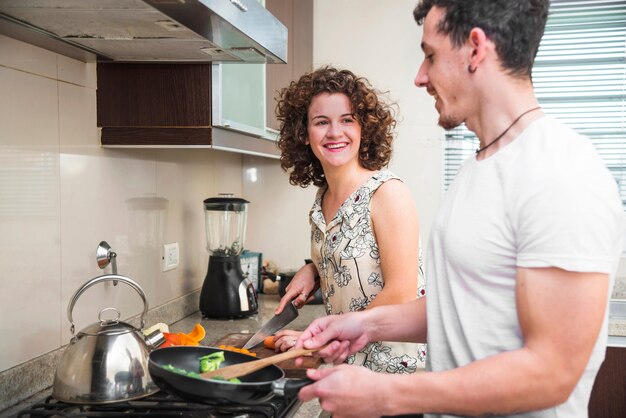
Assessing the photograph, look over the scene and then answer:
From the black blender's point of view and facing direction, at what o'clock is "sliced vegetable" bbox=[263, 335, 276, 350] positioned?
The sliced vegetable is roughly at 1 o'clock from the black blender.

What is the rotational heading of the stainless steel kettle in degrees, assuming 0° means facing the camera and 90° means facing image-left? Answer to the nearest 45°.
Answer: approximately 270°

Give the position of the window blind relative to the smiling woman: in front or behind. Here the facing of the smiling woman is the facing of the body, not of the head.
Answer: behind

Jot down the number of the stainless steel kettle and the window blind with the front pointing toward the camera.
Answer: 1

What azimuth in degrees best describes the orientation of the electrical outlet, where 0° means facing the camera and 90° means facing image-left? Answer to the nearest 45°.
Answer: approximately 315°

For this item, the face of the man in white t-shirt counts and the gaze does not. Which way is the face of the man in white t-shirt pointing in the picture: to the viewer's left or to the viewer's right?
to the viewer's left

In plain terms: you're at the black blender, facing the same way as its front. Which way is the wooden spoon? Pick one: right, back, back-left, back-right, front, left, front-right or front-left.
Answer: front-right

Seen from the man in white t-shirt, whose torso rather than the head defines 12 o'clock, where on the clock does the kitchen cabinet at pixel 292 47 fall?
The kitchen cabinet is roughly at 2 o'clock from the man in white t-shirt.

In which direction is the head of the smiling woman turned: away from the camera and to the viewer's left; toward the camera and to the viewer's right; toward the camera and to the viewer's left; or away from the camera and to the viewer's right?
toward the camera and to the viewer's right

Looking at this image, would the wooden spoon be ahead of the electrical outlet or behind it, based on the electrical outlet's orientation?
ahead

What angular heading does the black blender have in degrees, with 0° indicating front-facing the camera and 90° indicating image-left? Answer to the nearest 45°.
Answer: approximately 315°

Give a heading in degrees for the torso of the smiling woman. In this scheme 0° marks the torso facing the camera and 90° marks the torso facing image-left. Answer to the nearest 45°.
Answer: approximately 45°

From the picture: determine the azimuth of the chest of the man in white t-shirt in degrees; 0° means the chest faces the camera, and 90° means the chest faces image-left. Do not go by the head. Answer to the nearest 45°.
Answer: approximately 90°
